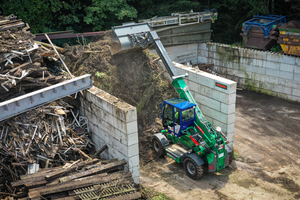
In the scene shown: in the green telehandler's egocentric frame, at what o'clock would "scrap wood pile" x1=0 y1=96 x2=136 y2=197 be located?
The scrap wood pile is roughly at 10 o'clock from the green telehandler.

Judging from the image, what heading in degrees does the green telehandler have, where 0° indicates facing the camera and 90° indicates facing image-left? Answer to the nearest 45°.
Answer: approximately 135°

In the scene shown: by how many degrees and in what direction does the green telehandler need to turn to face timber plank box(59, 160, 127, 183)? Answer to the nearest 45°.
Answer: approximately 90° to its left

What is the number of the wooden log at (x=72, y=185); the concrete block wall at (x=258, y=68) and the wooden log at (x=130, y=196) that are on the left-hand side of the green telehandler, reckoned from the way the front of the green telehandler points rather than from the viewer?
2

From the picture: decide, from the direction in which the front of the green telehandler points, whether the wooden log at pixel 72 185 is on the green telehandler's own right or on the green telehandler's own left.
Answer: on the green telehandler's own left

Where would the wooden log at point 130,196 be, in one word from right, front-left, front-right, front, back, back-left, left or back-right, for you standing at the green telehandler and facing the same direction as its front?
left

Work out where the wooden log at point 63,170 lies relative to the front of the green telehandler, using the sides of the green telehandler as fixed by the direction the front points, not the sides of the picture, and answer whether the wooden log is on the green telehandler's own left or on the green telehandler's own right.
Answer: on the green telehandler's own left

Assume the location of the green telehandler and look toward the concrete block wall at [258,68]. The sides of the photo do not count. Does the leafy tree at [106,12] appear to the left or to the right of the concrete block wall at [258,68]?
left
